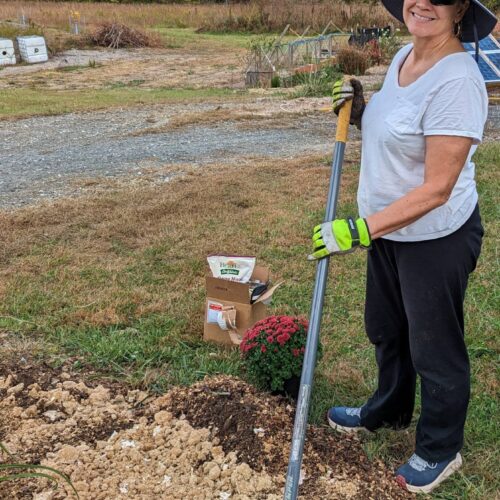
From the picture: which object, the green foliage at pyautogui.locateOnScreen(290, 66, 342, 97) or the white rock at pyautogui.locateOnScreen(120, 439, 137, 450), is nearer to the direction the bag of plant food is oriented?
the white rock

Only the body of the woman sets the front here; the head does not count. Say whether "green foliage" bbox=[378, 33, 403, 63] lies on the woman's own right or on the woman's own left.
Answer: on the woman's own right

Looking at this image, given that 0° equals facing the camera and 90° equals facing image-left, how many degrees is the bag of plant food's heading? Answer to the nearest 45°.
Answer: approximately 0°

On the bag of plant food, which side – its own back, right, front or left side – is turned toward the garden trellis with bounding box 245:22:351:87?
back

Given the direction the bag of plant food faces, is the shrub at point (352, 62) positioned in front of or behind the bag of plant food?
behind

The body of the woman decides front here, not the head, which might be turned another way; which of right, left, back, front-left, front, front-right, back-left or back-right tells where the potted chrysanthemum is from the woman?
right

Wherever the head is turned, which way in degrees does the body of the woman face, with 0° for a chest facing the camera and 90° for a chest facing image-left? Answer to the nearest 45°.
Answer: approximately 45°

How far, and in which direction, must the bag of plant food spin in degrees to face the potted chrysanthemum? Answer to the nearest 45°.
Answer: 0° — it already faces it

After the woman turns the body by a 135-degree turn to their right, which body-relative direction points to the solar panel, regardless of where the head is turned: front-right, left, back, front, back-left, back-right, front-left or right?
front

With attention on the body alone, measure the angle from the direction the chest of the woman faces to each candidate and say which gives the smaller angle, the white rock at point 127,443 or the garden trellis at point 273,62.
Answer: the white rock
